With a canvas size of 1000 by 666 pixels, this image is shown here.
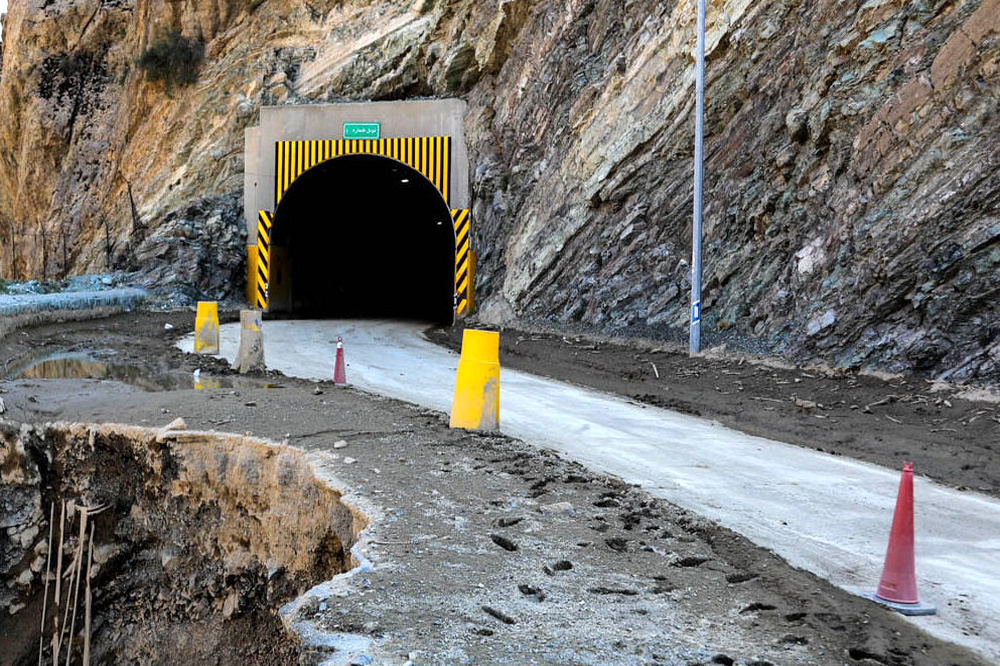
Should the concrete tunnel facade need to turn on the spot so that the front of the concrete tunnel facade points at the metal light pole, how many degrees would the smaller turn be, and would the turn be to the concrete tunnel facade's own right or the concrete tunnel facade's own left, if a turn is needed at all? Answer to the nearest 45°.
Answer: approximately 45° to the concrete tunnel facade's own left

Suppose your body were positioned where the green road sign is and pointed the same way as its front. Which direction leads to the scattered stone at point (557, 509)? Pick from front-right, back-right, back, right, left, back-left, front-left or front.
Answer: front

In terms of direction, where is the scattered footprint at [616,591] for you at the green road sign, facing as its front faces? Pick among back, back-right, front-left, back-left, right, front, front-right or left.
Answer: front

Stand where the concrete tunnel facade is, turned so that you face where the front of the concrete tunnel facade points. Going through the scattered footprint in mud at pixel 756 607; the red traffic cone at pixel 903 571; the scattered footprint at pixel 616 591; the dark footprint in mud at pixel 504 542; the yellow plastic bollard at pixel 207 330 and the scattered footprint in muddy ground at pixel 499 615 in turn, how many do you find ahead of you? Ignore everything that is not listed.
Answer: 6

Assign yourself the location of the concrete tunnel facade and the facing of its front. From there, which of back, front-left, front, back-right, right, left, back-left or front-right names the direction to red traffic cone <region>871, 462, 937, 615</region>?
front

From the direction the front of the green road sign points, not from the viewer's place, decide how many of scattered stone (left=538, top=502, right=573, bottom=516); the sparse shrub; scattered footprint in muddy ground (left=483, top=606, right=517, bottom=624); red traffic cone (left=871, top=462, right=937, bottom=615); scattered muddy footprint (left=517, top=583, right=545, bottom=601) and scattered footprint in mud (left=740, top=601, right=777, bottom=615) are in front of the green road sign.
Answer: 5

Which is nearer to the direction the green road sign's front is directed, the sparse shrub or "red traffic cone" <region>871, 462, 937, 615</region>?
the red traffic cone

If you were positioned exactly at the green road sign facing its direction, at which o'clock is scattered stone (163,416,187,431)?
The scattered stone is roughly at 12 o'clock from the green road sign.

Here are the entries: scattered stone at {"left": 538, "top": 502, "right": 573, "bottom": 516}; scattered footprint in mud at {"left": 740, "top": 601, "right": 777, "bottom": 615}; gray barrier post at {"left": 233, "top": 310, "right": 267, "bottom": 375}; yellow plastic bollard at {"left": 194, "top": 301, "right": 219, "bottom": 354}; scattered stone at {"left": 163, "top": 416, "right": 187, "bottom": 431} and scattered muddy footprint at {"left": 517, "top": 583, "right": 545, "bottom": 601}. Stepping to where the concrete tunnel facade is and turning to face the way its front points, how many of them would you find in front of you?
6

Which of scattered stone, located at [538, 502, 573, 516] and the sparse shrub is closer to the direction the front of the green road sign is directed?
the scattered stone

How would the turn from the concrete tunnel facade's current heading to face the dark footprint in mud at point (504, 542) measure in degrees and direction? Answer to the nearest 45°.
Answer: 0° — it already faces it

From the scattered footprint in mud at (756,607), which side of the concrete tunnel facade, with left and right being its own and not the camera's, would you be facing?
front

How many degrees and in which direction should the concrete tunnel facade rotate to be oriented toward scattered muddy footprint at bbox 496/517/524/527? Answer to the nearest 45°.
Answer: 0° — it already faces it

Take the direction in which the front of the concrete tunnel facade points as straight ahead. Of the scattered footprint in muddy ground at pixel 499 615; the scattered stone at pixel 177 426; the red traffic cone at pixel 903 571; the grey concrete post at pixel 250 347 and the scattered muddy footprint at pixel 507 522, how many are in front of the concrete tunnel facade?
5

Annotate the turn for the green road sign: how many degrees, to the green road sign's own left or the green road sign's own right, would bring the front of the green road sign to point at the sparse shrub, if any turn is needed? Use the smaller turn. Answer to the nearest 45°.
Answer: approximately 135° to the green road sign's own right

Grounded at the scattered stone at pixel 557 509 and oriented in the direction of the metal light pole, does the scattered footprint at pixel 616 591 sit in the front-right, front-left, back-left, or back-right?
back-right

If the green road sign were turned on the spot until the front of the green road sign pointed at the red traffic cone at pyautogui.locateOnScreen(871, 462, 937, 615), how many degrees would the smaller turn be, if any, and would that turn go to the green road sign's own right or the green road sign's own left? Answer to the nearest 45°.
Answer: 0° — it already faces it

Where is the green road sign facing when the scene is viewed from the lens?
facing the viewer

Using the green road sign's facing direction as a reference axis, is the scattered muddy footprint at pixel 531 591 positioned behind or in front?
in front

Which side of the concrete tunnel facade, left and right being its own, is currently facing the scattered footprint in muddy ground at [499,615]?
front

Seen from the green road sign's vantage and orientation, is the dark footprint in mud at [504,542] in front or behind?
in front
